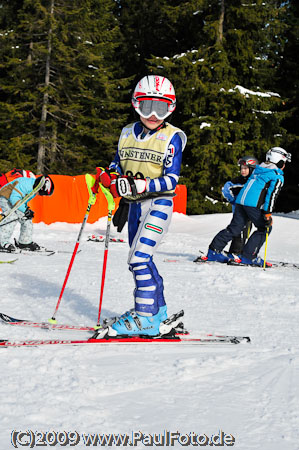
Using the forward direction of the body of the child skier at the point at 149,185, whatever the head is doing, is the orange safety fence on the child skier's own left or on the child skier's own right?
on the child skier's own right

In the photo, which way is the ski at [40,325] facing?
to the viewer's left

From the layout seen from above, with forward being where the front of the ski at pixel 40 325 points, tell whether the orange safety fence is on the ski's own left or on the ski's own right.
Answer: on the ski's own right
